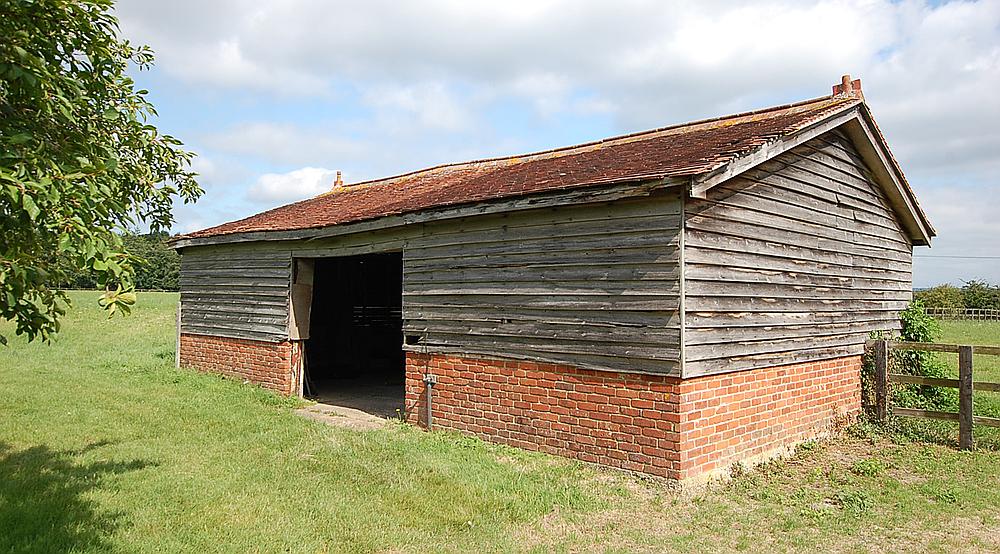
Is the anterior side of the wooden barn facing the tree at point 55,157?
yes

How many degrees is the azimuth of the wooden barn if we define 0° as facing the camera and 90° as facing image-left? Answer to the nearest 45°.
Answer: approximately 45°
